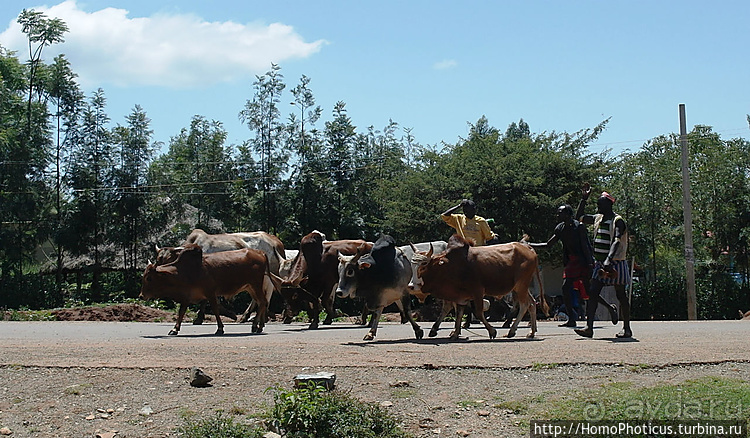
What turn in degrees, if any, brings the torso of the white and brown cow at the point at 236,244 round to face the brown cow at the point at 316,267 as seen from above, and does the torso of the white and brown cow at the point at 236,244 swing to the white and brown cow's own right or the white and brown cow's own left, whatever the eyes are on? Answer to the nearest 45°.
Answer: approximately 135° to the white and brown cow's own left

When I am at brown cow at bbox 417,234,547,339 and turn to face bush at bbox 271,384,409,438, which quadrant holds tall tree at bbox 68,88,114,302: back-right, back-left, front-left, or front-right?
back-right

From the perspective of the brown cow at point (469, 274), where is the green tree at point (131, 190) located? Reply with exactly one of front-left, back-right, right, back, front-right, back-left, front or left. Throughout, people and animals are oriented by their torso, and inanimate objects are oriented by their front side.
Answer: front-right

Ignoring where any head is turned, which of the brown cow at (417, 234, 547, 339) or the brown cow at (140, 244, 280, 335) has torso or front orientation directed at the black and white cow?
the brown cow at (417, 234, 547, 339)

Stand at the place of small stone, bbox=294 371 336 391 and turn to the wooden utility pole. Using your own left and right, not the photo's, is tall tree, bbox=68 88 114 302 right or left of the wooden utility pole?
left

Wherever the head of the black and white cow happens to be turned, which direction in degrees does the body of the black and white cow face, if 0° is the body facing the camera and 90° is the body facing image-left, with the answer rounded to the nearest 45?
approximately 45°

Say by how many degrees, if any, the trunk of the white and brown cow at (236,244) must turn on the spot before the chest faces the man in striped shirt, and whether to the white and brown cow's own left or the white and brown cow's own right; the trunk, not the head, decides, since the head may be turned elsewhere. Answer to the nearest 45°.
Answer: approximately 135° to the white and brown cow's own left

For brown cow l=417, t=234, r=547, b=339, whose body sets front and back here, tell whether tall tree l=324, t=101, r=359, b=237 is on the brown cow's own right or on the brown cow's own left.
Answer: on the brown cow's own right

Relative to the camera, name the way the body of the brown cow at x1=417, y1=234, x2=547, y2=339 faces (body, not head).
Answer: to the viewer's left

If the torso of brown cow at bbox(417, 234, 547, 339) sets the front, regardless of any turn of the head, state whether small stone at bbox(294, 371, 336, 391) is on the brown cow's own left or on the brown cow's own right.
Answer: on the brown cow's own left

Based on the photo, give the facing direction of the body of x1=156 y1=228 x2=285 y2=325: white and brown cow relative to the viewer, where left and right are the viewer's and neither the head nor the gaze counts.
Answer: facing to the left of the viewer

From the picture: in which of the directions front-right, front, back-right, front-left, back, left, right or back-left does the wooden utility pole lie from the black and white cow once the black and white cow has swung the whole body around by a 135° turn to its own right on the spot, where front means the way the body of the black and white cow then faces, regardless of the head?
front-right

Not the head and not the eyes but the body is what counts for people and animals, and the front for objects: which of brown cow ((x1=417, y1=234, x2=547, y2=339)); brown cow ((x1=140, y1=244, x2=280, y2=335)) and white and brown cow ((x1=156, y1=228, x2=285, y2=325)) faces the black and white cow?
brown cow ((x1=417, y1=234, x2=547, y2=339))

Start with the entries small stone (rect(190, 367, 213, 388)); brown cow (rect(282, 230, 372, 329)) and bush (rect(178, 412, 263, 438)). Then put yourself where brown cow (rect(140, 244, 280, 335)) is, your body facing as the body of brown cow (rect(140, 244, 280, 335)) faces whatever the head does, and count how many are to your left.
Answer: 2

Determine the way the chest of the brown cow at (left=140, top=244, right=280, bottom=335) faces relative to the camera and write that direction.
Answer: to the viewer's left

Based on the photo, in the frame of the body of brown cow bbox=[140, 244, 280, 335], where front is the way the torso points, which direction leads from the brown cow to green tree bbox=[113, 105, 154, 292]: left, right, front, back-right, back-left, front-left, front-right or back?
right
